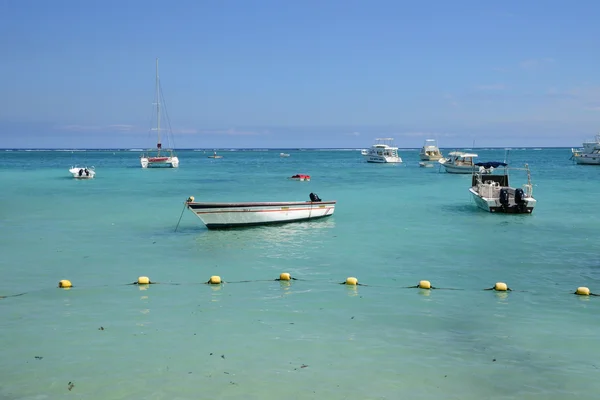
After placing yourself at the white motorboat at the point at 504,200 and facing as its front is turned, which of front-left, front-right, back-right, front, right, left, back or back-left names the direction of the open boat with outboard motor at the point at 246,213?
left

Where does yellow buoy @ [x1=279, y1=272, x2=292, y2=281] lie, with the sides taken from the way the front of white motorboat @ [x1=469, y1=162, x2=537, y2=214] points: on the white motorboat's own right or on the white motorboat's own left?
on the white motorboat's own left

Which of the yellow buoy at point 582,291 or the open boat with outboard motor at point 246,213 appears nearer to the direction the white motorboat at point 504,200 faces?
the open boat with outboard motor

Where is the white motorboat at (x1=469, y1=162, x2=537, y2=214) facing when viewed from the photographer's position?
facing away from the viewer and to the left of the viewer

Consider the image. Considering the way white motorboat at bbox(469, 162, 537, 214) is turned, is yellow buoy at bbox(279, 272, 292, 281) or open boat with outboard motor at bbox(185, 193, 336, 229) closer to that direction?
the open boat with outboard motor

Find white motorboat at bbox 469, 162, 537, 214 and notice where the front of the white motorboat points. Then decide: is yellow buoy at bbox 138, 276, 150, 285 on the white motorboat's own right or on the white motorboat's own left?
on the white motorboat's own left

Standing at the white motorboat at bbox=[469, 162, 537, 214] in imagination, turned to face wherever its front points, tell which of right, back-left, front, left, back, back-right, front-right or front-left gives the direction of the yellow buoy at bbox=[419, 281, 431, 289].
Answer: back-left
